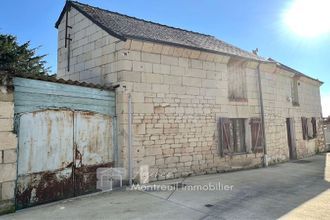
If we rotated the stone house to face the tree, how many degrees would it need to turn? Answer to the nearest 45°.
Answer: approximately 180°

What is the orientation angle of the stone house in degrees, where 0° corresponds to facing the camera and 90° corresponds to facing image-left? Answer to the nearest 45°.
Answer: approximately 315°

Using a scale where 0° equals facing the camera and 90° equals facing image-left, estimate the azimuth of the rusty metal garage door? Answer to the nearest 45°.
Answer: approximately 315°

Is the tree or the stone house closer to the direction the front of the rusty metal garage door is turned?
the stone house

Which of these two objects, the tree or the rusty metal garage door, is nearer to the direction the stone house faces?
the rusty metal garage door

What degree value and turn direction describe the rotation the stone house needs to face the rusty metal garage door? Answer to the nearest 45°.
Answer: approximately 90° to its right
